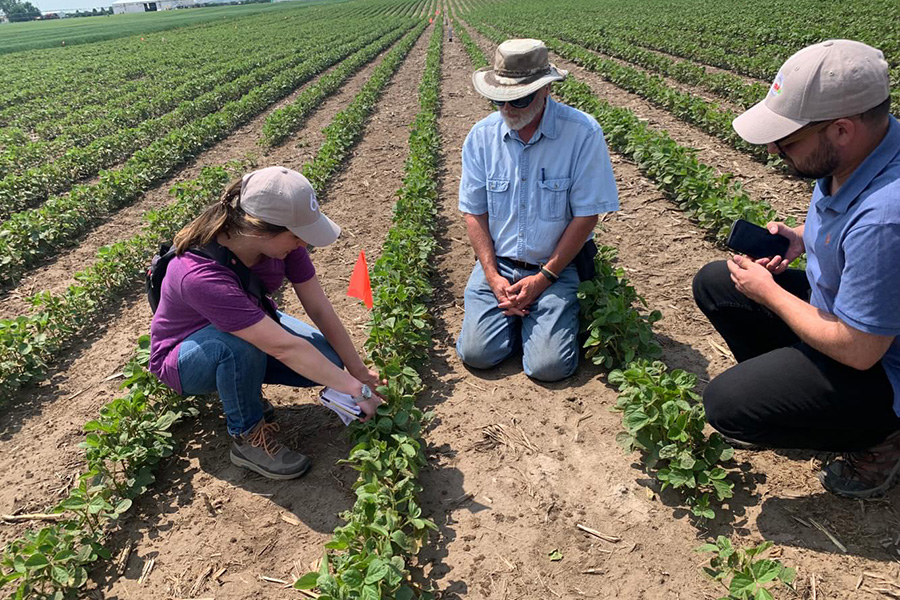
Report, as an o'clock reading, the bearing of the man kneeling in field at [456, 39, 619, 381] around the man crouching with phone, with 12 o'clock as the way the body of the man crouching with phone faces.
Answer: The man kneeling in field is roughly at 1 o'clock from the man crouching with phone.

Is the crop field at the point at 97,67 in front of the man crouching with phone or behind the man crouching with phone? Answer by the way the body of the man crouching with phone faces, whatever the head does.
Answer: in front

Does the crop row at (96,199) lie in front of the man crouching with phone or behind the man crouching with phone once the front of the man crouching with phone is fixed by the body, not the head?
in front

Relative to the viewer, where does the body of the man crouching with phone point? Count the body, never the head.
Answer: to the viewer's left

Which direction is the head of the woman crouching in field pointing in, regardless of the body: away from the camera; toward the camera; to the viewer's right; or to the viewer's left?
to the viewer's right

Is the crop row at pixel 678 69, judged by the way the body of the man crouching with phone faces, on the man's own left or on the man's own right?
on the man's own right

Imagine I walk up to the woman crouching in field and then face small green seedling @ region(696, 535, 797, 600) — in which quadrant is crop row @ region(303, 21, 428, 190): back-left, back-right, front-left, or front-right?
back-left

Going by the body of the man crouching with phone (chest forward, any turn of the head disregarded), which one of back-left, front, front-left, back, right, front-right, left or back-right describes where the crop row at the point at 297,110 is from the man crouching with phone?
front-right

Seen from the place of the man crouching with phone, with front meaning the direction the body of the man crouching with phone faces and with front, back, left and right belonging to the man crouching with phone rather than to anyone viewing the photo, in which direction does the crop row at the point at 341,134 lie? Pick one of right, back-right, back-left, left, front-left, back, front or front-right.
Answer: front-right

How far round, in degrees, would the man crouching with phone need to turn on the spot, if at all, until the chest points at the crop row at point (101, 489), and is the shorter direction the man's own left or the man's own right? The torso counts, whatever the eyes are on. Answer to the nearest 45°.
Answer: approximately 45° to the man's own left

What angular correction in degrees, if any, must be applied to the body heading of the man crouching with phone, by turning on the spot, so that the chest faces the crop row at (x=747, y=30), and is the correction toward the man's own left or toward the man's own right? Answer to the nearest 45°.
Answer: approximately 90° to the man's own right
